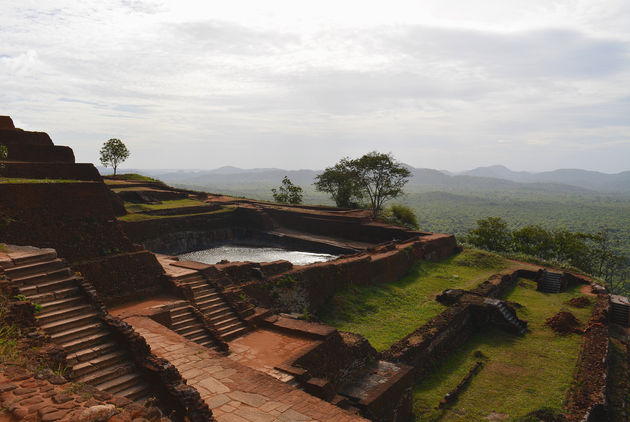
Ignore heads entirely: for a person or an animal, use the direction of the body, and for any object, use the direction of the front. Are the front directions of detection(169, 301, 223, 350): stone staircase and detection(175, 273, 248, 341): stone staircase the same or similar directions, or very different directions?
same or similar directions

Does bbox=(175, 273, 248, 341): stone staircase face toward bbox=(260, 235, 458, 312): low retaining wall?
no

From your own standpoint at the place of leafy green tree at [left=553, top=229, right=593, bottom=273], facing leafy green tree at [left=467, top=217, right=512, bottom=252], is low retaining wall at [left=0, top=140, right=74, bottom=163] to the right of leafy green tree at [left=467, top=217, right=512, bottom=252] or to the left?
left

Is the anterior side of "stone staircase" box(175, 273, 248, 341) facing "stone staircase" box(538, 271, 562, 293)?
no

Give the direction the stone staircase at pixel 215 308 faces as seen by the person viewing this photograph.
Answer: facing the viewer and to the right of the viewer

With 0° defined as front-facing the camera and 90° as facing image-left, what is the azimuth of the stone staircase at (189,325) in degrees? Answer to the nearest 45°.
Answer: approximately 315°

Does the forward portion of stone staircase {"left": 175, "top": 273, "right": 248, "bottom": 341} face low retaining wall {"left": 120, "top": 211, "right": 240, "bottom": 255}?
no

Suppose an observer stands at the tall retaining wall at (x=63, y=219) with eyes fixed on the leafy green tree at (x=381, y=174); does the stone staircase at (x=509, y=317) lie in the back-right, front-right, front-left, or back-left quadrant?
front-right

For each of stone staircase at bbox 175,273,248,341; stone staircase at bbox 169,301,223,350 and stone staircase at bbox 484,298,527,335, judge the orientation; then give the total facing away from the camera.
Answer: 0

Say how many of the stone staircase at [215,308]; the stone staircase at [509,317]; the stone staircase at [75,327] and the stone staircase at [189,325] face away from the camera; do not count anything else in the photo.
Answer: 0

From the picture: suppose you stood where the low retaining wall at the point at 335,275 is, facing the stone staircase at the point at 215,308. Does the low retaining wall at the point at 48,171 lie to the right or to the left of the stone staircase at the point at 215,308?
right

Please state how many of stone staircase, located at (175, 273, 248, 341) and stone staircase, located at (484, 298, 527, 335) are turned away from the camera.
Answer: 0
